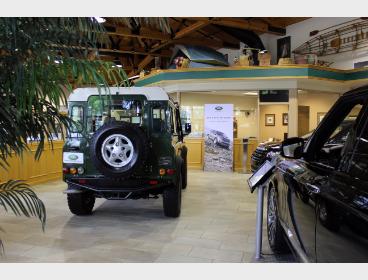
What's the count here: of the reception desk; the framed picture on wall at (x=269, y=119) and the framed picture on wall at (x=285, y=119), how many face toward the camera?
3

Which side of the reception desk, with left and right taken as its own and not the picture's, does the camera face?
front

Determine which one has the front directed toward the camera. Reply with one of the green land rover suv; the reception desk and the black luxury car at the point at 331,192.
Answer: the reception desk

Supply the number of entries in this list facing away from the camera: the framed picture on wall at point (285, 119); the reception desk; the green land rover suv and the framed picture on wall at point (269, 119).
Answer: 1

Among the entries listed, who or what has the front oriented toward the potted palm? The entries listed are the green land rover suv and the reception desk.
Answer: the reception desk

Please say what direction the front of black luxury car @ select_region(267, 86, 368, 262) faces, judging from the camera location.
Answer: facing away from the viewer and to the left of the viewer

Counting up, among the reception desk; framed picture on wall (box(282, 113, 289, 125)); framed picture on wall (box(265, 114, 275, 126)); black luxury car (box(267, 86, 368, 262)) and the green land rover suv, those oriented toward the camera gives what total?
3

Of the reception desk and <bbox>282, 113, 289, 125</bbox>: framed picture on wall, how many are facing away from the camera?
0

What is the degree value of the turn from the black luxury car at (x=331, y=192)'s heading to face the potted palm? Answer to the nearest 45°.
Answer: approximately 90° to its left

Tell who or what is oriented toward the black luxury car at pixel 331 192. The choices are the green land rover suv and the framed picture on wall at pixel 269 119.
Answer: the framed picture on wall

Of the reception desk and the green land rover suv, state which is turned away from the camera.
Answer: the green land rover suv

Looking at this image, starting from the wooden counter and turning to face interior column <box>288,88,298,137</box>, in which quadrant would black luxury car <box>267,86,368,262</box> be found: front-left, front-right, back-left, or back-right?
front-right

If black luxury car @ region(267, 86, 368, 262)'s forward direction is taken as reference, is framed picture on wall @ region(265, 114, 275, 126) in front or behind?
in front

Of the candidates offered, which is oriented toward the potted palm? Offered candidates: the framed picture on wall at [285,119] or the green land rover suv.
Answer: the framed picture on wall

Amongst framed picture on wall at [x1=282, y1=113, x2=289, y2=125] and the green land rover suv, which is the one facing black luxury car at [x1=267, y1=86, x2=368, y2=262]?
the framed picture on wall

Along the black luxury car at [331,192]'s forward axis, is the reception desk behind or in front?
in front

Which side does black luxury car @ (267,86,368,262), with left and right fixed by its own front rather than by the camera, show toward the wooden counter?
front

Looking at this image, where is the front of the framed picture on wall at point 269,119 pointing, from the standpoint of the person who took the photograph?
facing the viewer

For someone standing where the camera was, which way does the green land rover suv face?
facing away from the viewer

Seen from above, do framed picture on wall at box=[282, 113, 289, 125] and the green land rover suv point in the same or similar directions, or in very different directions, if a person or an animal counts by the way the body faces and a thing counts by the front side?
very different directions
